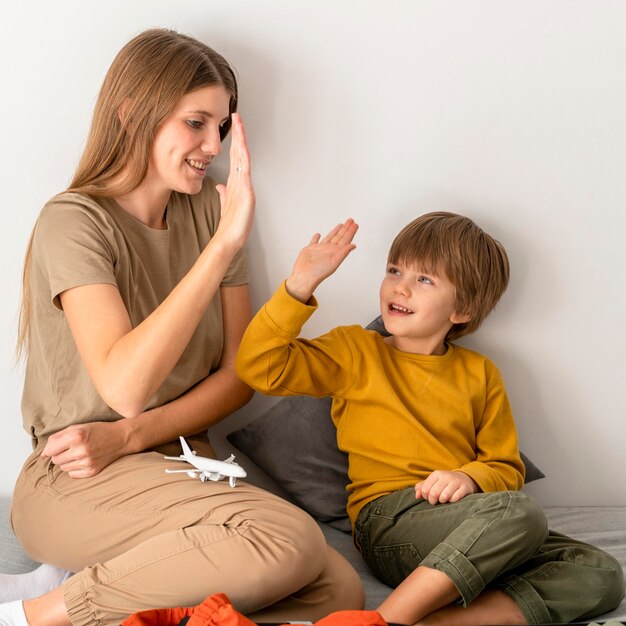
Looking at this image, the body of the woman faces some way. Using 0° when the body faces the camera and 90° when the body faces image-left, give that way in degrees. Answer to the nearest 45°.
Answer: approximately 315°

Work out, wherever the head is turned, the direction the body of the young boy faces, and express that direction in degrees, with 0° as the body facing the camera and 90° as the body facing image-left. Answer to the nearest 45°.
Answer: approximately 0°
